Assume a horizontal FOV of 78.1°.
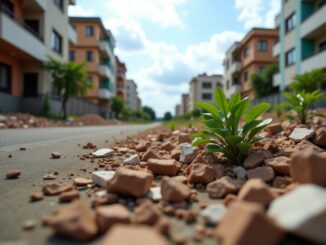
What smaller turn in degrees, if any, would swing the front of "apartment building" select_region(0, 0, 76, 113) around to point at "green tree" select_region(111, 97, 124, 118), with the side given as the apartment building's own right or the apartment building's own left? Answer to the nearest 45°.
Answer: approximately 90° to the apartment building's own left

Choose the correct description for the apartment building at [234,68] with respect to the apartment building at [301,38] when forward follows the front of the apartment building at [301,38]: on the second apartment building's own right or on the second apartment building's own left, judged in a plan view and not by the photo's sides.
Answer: on the second apartment building's own right

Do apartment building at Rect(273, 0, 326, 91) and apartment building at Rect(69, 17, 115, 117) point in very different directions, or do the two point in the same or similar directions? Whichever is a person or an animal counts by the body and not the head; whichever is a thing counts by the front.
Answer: very different directions

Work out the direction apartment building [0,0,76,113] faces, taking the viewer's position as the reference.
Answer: facing the viewer and to the right of the viewer

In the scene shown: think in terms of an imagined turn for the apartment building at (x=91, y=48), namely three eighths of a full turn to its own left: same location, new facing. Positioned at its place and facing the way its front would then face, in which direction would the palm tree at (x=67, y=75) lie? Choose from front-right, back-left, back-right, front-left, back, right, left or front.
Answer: back-left

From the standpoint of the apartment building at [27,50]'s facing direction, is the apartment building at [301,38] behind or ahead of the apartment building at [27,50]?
ahead

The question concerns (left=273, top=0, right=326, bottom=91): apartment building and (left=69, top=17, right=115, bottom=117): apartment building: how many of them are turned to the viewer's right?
1

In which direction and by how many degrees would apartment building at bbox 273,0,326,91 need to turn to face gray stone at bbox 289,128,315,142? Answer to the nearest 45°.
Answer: approximately 45° to its left

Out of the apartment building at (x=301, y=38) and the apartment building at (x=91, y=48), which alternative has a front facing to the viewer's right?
the apartment building at (x=91, y=48)

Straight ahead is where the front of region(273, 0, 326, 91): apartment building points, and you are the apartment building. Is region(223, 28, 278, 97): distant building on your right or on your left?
on your right

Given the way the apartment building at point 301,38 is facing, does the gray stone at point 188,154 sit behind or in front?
in front

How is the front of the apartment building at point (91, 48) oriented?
to the viewer's right

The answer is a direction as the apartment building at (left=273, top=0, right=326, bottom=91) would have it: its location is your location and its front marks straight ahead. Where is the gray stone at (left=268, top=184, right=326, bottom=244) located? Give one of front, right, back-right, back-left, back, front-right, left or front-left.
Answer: front-left

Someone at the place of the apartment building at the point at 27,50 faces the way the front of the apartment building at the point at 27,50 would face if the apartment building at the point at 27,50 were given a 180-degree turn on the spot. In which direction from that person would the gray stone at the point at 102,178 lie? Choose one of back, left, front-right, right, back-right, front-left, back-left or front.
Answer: back-left

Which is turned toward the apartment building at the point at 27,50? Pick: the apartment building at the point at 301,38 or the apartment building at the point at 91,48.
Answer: the apartment building at the point at 301,38

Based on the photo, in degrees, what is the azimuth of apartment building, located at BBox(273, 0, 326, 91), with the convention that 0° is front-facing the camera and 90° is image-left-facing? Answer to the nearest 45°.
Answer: approximately 45°

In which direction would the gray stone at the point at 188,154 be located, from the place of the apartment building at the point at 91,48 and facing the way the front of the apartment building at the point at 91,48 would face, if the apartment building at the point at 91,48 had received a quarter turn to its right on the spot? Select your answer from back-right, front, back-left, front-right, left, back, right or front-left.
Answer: front
